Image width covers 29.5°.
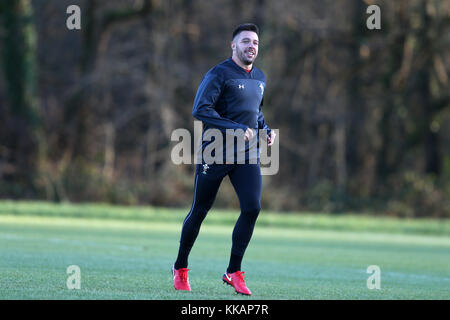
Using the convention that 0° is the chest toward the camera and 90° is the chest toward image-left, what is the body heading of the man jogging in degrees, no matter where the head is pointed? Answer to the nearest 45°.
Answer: approximately 315°

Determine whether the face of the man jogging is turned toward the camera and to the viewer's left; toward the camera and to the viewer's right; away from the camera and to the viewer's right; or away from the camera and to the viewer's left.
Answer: toward the camera and to the viewer's right
